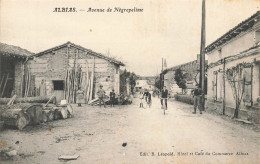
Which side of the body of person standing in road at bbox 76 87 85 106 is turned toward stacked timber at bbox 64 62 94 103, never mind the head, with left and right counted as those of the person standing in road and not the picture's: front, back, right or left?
back

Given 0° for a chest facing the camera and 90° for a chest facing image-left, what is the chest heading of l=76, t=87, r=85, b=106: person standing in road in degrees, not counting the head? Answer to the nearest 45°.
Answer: approximately 0°

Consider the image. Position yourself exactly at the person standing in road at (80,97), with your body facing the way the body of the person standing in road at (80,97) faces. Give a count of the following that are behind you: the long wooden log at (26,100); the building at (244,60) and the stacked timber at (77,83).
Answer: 1

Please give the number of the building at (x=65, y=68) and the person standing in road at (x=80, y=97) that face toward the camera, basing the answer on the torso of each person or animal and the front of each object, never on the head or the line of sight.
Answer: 2

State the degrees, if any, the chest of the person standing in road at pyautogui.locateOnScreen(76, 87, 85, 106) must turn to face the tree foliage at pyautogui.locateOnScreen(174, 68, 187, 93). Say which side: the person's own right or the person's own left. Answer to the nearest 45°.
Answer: approximately 135° to the person's own left

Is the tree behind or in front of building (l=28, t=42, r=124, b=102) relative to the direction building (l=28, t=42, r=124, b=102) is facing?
in front

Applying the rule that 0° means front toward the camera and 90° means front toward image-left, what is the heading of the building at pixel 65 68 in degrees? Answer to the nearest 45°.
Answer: approximately 0°

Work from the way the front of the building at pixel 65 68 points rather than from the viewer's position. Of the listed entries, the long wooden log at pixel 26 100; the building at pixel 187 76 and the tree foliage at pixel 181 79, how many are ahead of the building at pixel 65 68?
1

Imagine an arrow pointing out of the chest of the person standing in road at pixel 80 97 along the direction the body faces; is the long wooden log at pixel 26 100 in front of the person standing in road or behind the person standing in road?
in front

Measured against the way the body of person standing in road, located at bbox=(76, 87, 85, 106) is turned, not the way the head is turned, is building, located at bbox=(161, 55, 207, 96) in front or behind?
behind

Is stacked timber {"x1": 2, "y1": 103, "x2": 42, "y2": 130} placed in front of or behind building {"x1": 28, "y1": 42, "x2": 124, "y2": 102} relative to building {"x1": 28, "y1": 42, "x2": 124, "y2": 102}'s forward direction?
in front

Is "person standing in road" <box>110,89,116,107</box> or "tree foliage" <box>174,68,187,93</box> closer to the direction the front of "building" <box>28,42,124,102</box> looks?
the person standing in road

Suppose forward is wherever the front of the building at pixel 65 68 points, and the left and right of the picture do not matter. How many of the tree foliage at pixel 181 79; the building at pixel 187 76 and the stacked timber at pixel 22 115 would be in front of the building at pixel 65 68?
1
